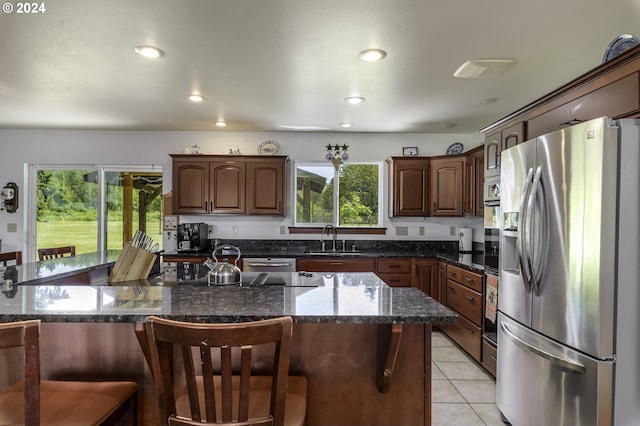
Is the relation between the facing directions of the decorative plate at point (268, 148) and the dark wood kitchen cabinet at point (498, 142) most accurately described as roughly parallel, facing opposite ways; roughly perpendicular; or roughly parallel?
roughly perpendicular

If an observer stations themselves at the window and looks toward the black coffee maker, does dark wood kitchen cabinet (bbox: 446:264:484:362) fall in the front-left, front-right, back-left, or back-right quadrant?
back-left

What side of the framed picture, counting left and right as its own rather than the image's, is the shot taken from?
front

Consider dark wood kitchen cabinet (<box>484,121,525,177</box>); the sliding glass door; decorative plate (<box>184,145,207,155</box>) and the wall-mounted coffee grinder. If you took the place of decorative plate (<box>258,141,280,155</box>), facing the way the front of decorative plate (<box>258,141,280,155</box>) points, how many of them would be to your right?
3

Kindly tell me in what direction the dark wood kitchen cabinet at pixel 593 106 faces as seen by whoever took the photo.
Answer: facing the viewer and to the left of the viewer

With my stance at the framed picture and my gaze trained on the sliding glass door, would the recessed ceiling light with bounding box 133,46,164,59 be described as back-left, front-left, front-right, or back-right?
front-left

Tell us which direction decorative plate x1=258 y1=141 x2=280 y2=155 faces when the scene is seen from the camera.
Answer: facing the viewer

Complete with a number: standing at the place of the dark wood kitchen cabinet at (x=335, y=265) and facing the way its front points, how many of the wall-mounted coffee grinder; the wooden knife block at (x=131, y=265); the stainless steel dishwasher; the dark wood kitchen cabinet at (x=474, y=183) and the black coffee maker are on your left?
1

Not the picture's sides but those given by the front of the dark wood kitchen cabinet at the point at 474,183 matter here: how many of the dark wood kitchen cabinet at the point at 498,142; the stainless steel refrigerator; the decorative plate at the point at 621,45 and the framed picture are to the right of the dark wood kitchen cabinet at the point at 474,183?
1

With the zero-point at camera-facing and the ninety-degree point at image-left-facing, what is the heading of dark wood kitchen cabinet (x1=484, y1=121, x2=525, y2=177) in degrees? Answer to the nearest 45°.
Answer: approximately 45°

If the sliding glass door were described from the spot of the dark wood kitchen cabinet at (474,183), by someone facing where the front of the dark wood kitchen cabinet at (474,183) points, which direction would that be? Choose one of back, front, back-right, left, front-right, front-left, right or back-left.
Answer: front-right

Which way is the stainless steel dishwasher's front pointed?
toward the camera

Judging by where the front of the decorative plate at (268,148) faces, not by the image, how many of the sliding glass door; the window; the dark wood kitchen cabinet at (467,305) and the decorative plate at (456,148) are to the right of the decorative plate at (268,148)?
1

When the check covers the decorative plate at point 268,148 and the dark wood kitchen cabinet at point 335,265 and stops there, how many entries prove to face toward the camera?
2

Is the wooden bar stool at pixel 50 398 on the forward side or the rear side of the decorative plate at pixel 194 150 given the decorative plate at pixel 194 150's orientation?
on the forward side
